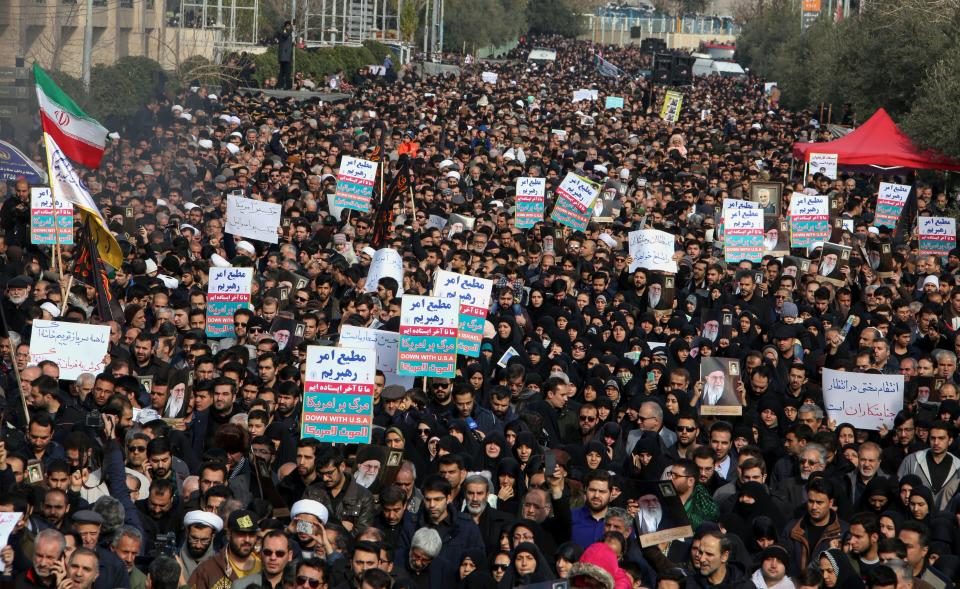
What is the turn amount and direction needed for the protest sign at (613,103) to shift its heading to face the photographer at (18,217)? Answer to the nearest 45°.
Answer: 0° — it already faces them

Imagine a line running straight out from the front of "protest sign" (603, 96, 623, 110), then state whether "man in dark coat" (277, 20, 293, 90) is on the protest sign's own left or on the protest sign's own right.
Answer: on the protest sign's own right

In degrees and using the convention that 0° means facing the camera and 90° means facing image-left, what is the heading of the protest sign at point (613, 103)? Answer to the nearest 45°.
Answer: approximately 0°

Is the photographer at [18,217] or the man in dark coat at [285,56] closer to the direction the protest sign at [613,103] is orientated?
the photographer
